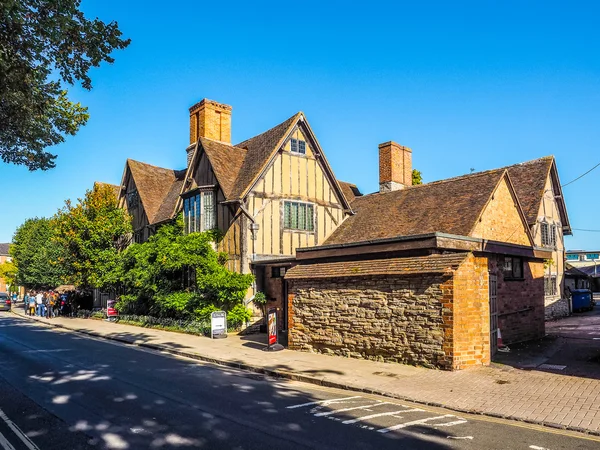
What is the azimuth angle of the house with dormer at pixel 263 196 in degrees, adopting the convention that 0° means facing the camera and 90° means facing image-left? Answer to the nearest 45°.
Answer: approximately 45°

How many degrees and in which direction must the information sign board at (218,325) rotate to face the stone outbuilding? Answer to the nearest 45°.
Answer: approximately 45° to its left

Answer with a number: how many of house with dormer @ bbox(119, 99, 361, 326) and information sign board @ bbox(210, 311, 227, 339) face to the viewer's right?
0

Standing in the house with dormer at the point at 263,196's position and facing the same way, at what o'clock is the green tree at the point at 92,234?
The green tree is roughly at 3 o'clock from the house with dormer.

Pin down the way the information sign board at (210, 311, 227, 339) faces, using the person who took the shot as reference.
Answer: facing the viewer

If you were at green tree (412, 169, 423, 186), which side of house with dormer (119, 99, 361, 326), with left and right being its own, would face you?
back

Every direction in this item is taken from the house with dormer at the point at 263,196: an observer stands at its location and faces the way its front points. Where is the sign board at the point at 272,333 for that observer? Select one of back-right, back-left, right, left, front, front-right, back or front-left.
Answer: front-left

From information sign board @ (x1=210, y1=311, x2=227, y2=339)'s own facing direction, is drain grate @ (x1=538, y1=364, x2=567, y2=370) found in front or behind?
in front

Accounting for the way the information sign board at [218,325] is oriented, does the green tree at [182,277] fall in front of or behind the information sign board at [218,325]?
behind

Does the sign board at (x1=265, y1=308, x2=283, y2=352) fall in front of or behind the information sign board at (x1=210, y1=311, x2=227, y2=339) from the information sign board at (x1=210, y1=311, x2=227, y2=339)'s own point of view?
in front

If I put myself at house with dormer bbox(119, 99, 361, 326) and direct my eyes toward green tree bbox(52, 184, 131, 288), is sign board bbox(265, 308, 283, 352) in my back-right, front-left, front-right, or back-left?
back-left
